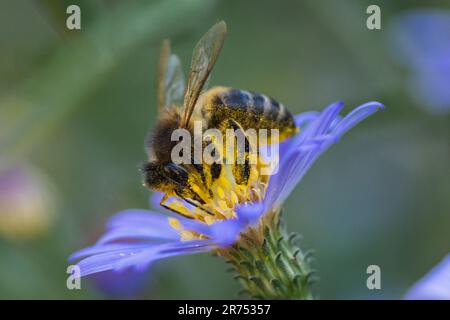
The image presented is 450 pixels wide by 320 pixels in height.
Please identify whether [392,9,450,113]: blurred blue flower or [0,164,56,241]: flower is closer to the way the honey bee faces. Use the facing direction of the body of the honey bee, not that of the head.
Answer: the flower

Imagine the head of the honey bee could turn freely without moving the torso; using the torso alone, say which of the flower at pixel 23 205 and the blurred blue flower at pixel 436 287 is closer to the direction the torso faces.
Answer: the flower

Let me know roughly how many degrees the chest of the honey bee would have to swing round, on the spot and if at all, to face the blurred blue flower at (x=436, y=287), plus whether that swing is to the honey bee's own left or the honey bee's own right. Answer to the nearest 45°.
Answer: approximately 135° to the honey bee's own left

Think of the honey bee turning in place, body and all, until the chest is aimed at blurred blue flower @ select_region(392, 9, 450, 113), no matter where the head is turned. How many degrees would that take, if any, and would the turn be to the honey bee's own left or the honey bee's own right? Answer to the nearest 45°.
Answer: approximately 135° to the honey bee's own right

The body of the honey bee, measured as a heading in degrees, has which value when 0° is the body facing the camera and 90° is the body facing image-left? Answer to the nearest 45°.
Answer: approximately 90°
